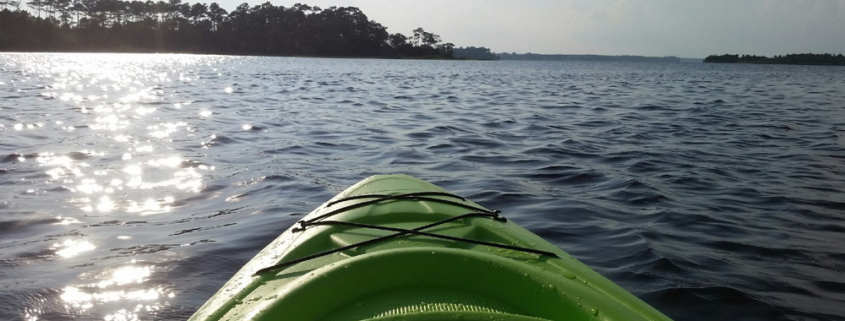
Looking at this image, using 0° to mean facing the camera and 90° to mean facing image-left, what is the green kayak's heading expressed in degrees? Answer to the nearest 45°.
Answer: approximately 180°
